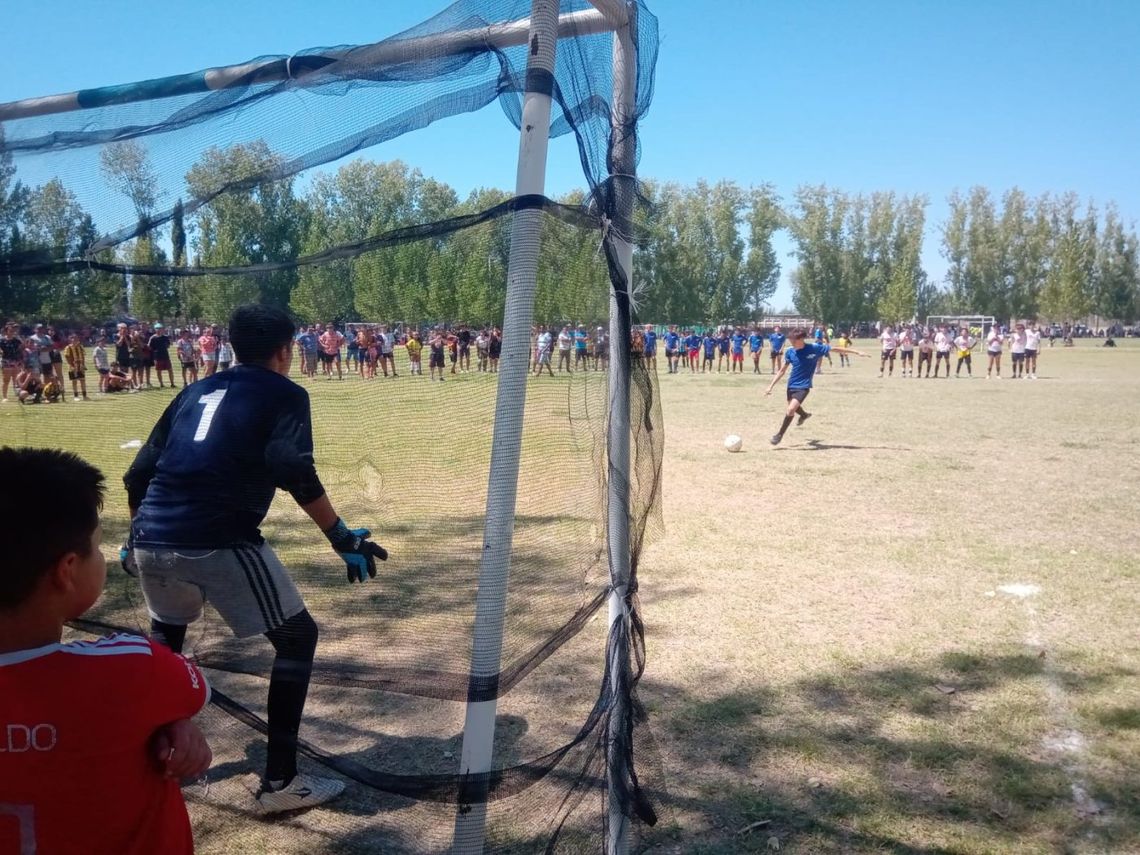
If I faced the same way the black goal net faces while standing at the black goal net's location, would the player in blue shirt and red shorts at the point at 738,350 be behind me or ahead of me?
ahead

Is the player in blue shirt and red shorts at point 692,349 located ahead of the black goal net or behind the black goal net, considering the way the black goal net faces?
ahead

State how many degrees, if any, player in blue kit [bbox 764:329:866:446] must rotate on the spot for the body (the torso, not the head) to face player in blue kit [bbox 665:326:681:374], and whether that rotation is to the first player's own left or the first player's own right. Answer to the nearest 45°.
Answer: approximately 135° to the first player's own right

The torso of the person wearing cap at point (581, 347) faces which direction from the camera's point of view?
toward the camera

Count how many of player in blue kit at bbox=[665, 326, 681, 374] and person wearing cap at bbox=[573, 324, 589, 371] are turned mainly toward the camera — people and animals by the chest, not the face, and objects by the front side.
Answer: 2

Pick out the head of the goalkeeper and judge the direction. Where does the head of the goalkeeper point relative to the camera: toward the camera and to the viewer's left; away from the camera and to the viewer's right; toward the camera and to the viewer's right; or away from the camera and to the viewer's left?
away from the camera and to the viewer's right

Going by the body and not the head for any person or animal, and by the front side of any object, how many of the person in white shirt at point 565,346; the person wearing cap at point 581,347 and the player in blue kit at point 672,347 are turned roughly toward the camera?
3
